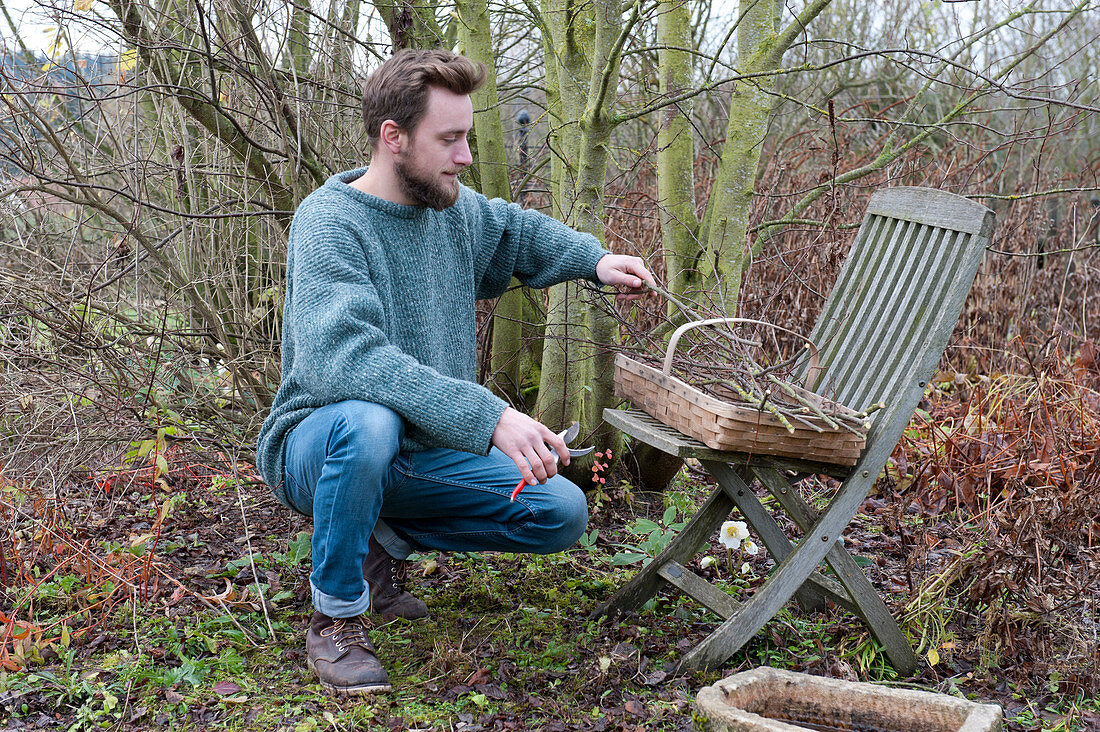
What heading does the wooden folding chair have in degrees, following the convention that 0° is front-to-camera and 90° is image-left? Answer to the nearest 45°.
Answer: approximately 45°
